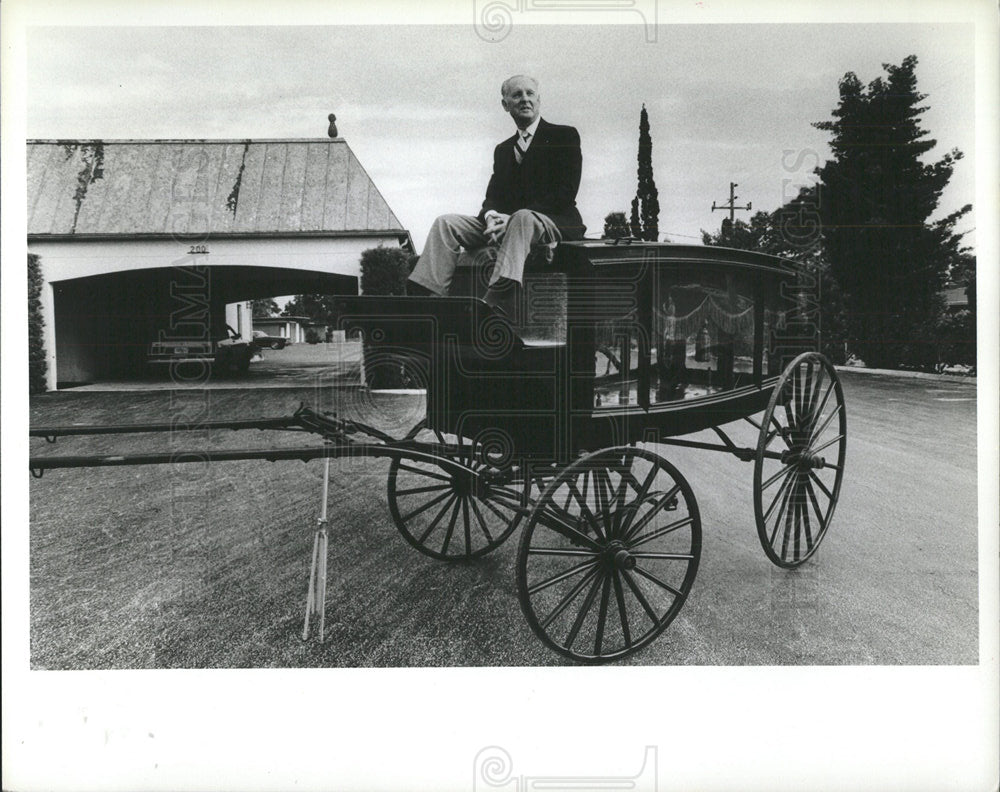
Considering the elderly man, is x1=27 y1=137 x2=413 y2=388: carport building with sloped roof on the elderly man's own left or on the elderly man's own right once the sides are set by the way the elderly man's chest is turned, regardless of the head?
on the elderly man's own right

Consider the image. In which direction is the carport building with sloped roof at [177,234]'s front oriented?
toward the camera

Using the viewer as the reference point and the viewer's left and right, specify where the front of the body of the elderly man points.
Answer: facing the viewer and to the left of the viewer

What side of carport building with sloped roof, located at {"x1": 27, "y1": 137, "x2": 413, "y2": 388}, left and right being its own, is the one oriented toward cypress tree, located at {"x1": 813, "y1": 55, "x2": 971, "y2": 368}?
left

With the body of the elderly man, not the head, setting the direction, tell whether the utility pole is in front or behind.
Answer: behind

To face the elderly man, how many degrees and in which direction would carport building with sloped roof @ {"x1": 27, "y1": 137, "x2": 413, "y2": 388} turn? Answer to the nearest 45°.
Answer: approximately 45° to its left
